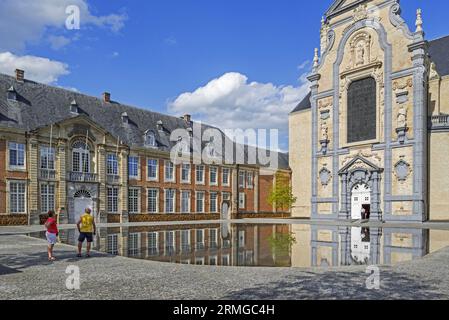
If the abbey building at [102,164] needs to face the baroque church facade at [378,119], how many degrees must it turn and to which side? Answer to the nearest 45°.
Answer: approximately 45° to its left

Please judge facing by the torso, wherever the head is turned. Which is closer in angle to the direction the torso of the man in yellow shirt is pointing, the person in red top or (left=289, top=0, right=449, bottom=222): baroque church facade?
the baroque church facade

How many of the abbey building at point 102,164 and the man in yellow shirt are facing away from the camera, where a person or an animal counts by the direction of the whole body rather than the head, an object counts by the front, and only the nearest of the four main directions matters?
1

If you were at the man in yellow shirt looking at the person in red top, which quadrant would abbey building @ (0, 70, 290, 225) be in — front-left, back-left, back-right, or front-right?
back-right

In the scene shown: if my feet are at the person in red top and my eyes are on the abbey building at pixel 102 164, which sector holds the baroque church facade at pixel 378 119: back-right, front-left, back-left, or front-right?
front-right

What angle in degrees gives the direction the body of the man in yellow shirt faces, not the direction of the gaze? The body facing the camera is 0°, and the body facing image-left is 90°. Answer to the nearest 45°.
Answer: approximately 180°

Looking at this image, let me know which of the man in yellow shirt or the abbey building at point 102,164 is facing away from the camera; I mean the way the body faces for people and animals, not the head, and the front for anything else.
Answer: the man in yellow shirt

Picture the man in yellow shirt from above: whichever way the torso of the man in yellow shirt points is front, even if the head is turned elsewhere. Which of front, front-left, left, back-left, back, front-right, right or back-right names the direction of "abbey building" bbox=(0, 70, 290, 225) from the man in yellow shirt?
front

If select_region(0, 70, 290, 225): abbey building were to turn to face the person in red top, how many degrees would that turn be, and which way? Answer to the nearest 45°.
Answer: approximately 45° to its right

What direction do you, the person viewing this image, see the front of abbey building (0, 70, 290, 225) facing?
facing the viewer and to the right of the viewer

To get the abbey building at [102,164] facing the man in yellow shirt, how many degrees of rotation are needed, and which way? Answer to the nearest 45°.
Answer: approximately 45° to its right
